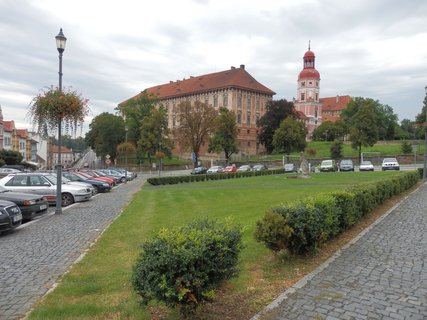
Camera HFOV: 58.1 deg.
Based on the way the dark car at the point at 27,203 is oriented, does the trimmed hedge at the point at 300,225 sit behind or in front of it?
in front

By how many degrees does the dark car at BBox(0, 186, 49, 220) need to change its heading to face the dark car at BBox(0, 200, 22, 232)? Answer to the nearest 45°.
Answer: approximately 45° to its right

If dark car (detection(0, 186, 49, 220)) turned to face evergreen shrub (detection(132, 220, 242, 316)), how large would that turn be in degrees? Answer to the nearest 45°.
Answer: approximately 45° to its right

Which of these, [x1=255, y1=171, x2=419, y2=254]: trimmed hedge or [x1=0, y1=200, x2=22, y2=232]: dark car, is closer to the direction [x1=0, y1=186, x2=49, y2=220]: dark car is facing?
the trimmed hedge

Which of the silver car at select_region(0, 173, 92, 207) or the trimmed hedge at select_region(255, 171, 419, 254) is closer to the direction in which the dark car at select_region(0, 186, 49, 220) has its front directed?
the trimmed hedge

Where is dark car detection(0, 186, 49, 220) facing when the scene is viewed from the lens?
facing the viewer and to the right of the viewer

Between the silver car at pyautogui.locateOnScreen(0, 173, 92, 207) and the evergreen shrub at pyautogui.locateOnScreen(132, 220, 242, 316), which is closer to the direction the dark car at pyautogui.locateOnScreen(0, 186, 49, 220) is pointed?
the evergreen shrub

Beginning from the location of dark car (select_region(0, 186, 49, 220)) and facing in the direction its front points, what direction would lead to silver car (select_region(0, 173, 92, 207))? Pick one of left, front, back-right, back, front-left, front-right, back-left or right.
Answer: back-left
